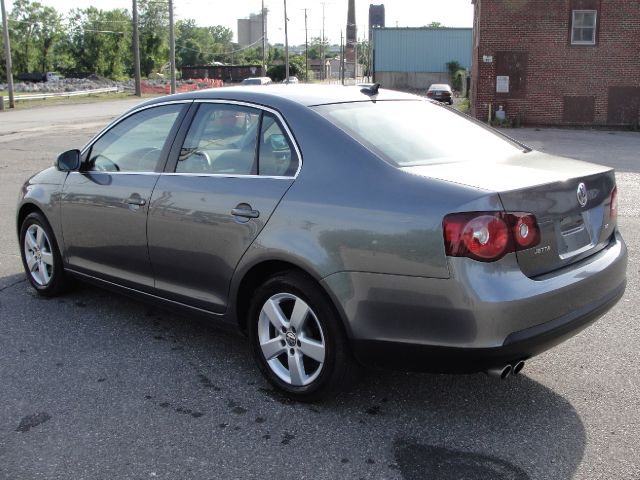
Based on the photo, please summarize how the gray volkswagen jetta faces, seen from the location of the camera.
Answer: facing away from the viewer and to the left of the viewer

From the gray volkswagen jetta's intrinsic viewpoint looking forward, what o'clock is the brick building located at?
The brick building is roughly at 2 o'clock from the gray volkswagen jetta.
